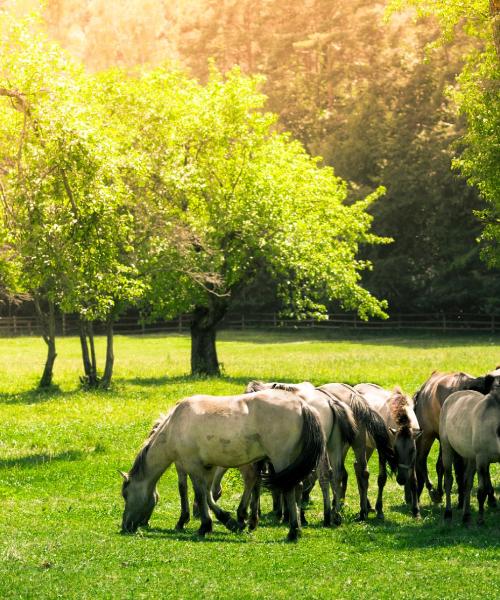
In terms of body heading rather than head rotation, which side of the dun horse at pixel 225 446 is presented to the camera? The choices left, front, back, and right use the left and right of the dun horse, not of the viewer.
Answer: left

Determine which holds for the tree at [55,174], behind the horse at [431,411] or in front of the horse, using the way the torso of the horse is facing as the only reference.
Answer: behind

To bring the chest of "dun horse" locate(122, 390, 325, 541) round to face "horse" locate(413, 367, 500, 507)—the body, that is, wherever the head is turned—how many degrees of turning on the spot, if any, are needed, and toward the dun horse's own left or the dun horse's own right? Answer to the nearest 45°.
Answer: approximately 135° to the dun horse's own right

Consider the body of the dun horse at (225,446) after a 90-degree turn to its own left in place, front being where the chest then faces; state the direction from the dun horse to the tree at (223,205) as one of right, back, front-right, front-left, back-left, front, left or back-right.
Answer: back

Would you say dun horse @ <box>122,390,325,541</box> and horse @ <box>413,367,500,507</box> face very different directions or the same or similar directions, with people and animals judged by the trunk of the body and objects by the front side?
very different directions

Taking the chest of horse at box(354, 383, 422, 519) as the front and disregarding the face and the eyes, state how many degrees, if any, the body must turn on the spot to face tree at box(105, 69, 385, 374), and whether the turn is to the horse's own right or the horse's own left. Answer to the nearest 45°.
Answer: approximately 135° to the horse's own left

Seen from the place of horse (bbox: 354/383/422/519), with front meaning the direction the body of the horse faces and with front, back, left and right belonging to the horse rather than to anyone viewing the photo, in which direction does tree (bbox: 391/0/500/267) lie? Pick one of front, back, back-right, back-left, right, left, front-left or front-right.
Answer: back-left

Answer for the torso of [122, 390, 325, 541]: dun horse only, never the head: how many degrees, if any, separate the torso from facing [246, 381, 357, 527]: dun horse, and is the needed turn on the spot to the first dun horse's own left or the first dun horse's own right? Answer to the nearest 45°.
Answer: approximately 135° to the first dun horse's own right

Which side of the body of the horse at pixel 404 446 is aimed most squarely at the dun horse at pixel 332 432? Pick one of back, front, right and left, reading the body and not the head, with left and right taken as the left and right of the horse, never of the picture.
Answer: right

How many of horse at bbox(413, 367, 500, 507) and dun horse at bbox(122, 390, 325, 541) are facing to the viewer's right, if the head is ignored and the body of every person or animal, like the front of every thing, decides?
1
